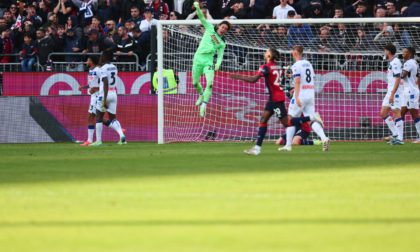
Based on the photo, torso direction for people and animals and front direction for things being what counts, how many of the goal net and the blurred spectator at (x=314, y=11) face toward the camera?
2

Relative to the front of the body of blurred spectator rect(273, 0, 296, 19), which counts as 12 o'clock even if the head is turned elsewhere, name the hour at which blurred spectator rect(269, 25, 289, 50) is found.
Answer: blurred spectator rect(269, 25, 289, 50) is roughly at 12 o'clock from blurred spectator rect(273, 0, 296, 19).

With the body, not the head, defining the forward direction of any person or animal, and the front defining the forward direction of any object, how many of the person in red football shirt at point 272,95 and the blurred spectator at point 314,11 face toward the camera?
1

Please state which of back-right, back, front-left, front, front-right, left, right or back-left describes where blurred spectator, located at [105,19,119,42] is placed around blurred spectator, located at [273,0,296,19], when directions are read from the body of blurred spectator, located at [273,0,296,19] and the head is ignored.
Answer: right

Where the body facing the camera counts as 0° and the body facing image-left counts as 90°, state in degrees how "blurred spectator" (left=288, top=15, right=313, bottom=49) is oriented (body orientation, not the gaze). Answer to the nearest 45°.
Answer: approximately 0°

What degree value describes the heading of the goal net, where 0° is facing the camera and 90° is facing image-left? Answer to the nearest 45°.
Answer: approximately 0°

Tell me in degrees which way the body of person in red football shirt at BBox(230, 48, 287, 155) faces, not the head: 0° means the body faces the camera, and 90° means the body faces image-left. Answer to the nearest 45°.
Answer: approximately 135°
